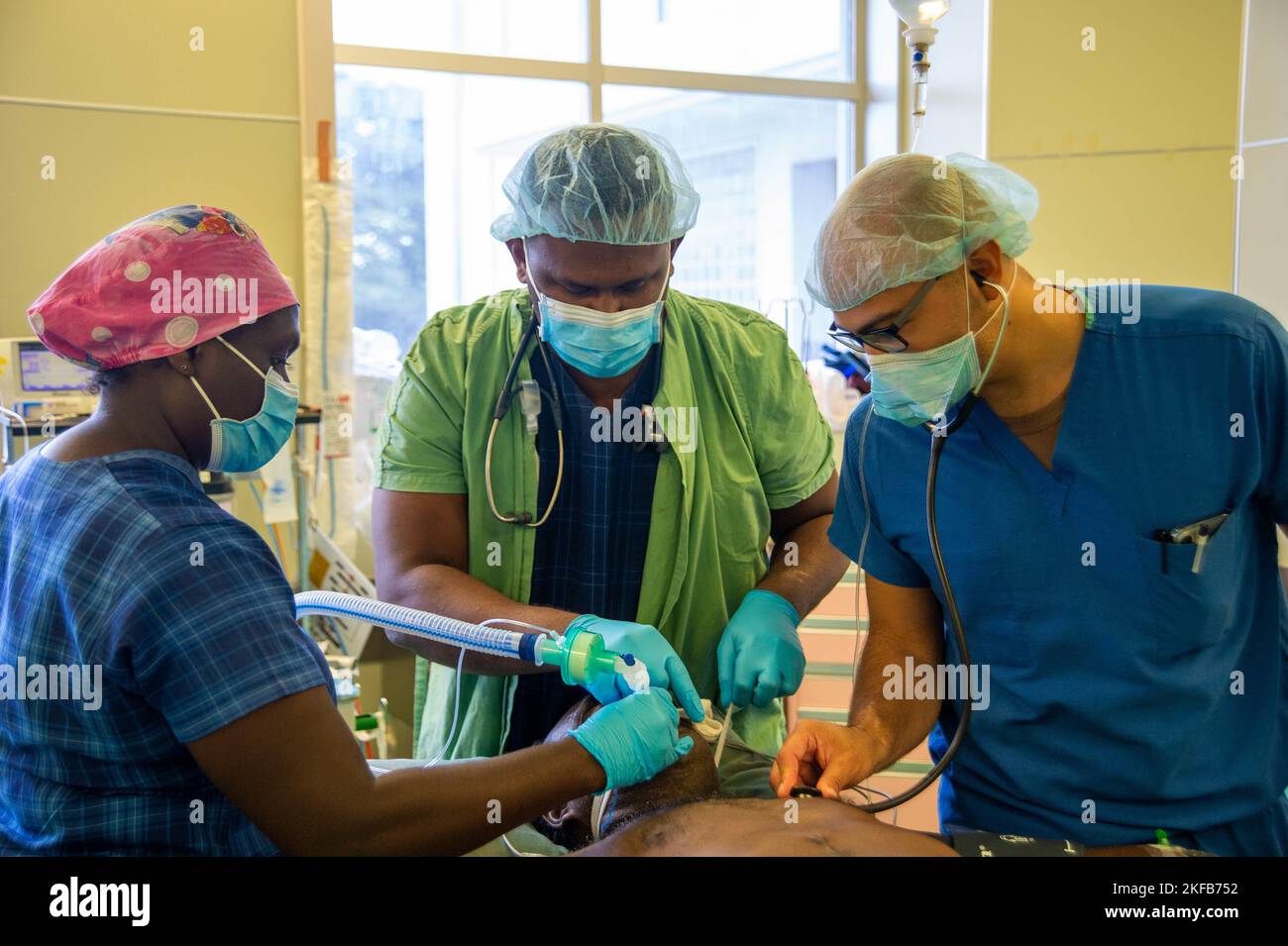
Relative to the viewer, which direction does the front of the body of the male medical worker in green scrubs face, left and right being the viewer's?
facing the viewer

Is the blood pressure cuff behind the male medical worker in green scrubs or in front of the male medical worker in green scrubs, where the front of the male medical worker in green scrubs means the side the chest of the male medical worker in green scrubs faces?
in front

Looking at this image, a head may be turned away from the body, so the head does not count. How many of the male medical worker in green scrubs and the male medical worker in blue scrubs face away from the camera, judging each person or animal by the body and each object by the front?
0
